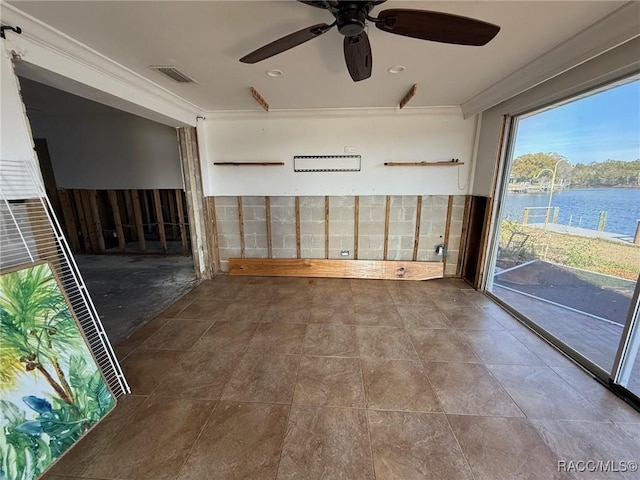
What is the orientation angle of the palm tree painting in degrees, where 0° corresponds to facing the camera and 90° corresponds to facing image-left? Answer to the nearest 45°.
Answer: approximately 315°

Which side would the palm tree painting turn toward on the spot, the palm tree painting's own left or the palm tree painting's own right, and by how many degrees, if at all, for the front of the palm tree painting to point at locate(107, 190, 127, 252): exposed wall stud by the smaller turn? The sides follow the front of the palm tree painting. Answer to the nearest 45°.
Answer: approximately 135° to the palm tree painting's own left

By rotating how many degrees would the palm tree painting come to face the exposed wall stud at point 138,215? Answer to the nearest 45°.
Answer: approximately 135° to its left

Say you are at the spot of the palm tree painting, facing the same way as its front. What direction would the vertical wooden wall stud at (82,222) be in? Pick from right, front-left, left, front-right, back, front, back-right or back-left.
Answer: back-left

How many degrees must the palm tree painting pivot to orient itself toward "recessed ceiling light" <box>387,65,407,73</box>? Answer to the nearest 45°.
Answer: approximately 45° to its left

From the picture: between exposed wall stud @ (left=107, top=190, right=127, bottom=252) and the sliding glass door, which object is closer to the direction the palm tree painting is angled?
the sliding glass door

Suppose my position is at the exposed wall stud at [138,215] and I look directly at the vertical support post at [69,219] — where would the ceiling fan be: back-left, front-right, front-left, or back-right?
back-left

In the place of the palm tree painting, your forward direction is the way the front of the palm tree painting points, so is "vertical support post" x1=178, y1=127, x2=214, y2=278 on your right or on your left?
on your left

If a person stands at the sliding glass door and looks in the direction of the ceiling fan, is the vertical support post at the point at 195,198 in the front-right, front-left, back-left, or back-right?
front-right
